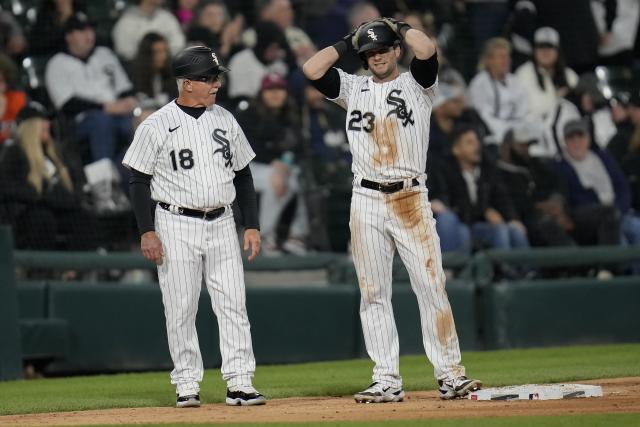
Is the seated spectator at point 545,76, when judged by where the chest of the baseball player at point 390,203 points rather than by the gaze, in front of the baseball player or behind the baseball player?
behind

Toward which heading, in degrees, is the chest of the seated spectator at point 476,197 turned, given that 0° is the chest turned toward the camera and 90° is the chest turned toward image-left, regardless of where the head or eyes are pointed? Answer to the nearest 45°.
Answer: approximately 315°

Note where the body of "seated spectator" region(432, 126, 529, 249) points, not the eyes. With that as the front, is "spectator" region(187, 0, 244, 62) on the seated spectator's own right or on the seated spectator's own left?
on the seated spectator's own right

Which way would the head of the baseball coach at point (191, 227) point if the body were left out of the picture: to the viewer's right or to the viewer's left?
to the viewer's right

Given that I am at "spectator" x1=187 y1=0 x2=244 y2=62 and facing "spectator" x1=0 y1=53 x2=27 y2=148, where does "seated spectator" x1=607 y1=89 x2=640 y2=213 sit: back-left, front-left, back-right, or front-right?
back-left

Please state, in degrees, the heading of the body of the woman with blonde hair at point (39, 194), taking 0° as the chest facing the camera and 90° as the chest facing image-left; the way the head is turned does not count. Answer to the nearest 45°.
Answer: approximately 315°

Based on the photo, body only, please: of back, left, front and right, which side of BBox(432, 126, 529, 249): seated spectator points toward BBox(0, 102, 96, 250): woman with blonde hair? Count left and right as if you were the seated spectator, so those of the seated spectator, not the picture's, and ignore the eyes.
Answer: right

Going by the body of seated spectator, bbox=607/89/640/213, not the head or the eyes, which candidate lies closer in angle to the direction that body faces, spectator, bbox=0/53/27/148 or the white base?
the white base

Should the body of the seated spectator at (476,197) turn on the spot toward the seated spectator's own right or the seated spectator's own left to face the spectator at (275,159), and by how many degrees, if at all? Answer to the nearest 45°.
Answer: approximately 135° to the seated spectator's own right

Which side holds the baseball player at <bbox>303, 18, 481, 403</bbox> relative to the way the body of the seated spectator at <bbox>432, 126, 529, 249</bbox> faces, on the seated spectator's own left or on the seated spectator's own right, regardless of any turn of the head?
on the seated spectator's own right
